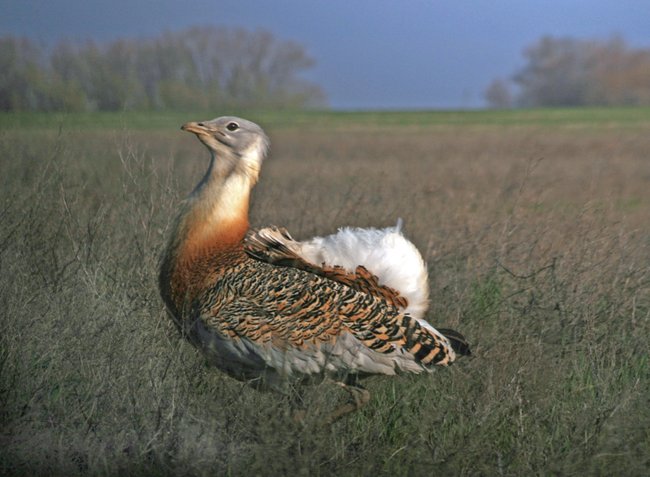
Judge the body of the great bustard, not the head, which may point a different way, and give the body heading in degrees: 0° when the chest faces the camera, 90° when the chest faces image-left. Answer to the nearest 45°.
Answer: approximately 90°
